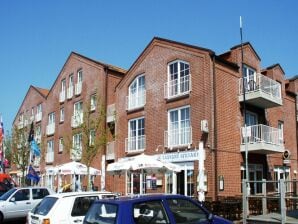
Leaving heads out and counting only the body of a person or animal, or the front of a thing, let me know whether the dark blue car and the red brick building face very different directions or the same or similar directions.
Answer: very different directions

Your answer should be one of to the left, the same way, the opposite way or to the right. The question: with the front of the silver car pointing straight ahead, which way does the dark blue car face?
the opposite way

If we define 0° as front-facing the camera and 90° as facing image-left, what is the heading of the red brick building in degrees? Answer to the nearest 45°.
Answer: approximately 45°

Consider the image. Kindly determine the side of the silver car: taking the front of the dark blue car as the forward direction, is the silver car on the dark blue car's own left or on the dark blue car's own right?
on the dark blue car's own left

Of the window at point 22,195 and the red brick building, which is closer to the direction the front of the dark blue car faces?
the red brick building

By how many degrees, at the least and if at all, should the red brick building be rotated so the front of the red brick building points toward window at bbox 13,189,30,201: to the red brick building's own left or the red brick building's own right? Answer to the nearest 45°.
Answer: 0° — it already faces it
